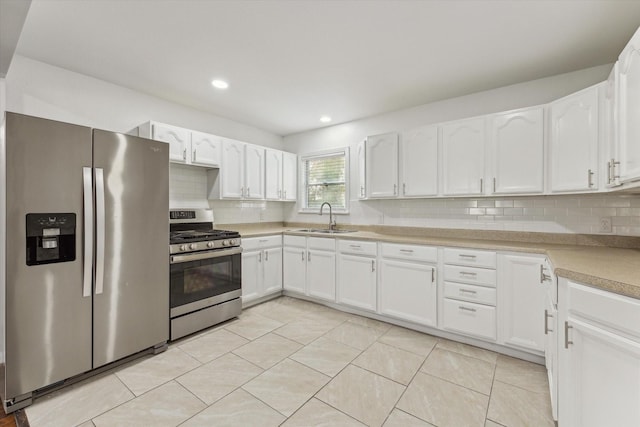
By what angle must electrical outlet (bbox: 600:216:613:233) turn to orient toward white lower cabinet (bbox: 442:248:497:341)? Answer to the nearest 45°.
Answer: approximately 45° to its right
